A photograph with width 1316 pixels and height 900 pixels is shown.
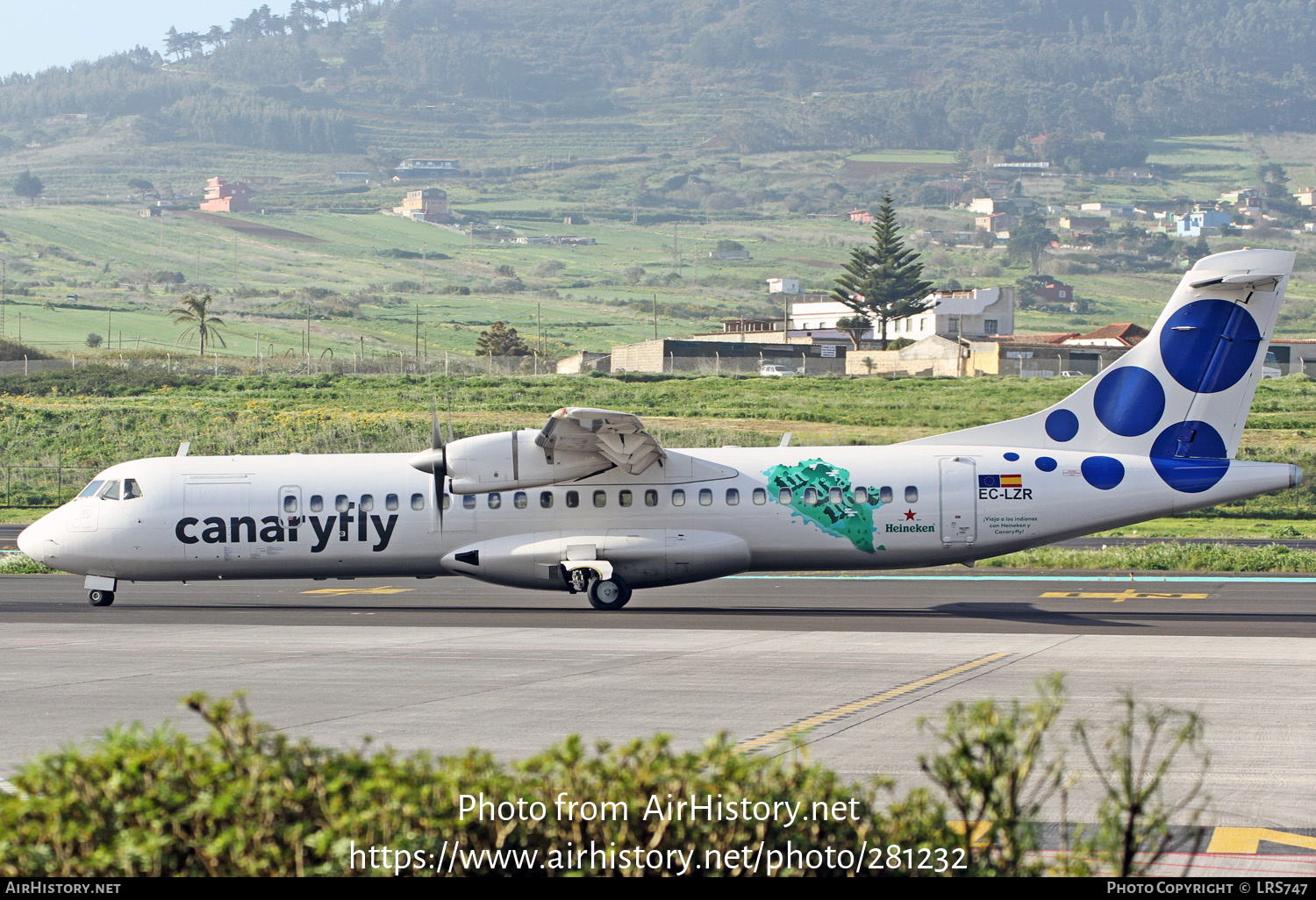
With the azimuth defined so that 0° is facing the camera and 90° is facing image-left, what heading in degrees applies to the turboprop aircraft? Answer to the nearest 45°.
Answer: approximately 90°

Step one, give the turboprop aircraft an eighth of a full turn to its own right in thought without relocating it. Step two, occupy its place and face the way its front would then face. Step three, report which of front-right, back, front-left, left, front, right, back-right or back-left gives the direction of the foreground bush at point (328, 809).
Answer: back-left

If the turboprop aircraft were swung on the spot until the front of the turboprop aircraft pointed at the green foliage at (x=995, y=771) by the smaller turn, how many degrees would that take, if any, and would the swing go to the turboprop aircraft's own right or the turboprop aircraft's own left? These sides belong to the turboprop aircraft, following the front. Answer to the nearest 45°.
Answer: approximately 90° to the turboprop aircraft's own left
